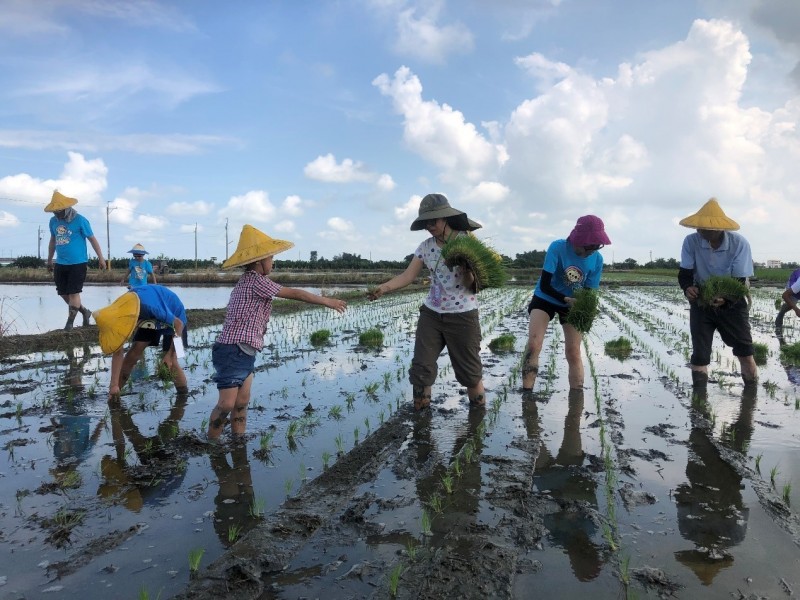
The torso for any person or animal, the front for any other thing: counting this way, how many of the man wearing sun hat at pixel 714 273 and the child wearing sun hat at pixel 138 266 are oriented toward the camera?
2

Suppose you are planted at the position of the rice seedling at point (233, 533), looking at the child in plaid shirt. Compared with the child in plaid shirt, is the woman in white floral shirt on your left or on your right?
right

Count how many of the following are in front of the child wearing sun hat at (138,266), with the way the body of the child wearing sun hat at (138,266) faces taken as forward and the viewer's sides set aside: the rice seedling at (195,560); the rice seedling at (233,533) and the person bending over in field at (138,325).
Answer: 3

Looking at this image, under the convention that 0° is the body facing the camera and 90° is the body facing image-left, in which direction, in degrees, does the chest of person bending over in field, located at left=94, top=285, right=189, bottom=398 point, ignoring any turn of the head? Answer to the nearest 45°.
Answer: approximately 45°

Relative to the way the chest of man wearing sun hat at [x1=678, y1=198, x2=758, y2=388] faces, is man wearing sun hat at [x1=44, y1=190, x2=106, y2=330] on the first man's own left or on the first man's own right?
on the first man's own right

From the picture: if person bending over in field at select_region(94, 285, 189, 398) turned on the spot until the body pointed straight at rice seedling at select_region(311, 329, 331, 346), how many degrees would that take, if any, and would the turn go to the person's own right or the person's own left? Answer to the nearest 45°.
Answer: approximately 180°

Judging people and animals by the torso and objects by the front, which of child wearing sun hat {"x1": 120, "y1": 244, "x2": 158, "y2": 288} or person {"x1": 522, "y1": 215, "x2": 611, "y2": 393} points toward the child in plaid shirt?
the child wearing sun hat

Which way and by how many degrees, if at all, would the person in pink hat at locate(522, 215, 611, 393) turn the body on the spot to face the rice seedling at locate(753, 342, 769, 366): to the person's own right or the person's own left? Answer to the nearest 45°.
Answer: approximately 90° to the person's own left

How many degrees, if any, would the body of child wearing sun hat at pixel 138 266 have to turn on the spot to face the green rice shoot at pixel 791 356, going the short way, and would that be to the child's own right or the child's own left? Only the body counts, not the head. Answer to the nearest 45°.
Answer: approximately 45° to the child's own left

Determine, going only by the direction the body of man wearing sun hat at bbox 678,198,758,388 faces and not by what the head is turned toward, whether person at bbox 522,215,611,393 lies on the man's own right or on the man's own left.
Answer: on the man's own right

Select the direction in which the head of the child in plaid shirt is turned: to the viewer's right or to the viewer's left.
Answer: to the viewer's right
